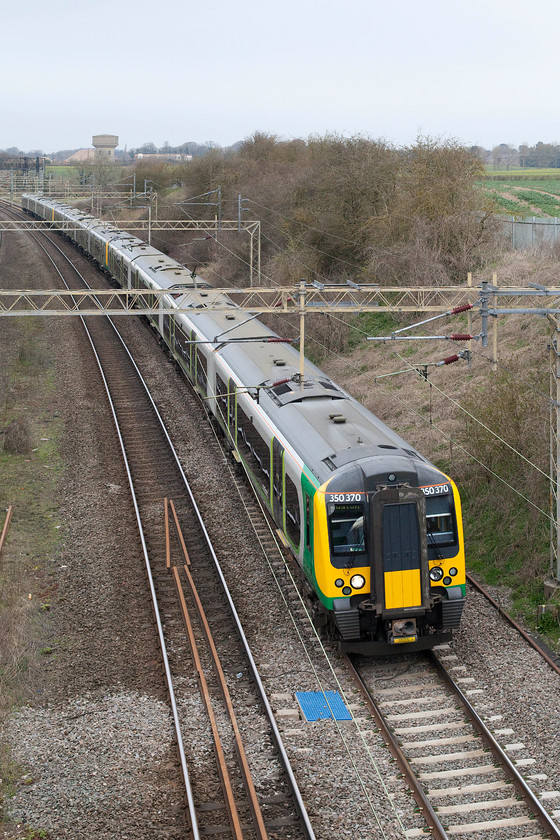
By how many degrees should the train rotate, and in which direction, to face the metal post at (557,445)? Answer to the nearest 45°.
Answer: approximately 90° to its left

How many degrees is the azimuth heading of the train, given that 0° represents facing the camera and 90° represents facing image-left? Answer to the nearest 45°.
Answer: approximately 315°

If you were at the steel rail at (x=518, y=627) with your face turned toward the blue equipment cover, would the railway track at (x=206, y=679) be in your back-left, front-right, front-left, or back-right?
front-right
